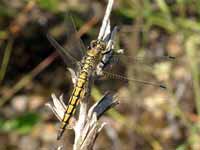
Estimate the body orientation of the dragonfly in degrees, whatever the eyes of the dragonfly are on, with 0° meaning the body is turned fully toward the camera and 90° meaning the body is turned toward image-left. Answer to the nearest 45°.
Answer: approximately 225°
